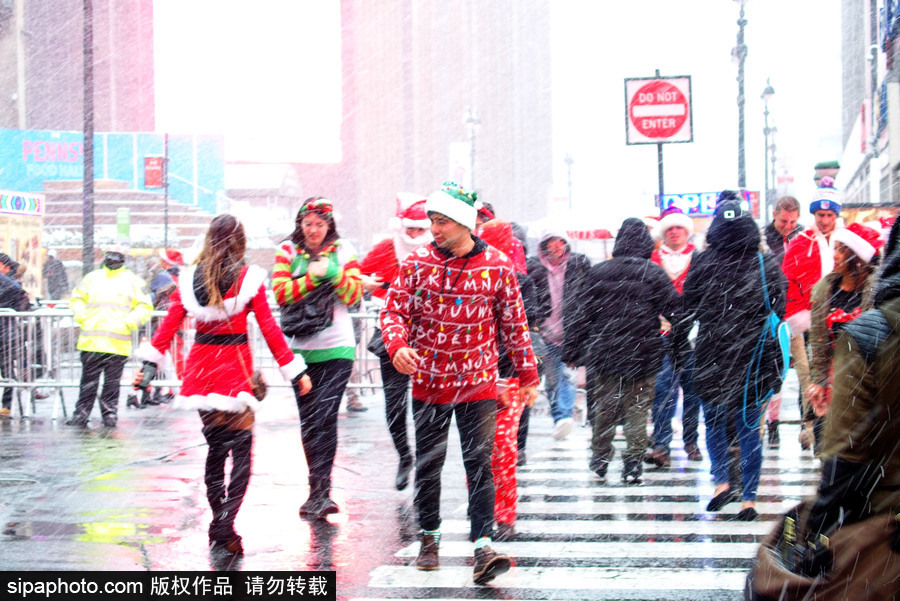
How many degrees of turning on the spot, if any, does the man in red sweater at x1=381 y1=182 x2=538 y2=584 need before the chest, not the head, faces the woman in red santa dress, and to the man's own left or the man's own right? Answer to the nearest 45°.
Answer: approximately 90° to the man's own right

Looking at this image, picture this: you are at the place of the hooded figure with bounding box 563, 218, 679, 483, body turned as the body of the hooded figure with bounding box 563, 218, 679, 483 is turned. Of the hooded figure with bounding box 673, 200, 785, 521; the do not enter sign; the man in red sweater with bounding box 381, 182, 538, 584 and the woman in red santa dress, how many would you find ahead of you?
1

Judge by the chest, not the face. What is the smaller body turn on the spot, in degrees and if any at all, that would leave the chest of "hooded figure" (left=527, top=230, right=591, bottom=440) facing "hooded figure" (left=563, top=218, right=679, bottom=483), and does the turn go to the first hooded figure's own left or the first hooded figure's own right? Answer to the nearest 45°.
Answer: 0° — they already face them

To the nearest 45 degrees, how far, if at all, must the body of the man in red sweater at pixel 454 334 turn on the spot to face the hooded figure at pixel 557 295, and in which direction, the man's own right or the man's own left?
approximately 180°

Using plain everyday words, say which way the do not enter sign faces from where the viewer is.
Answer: facing the viewer

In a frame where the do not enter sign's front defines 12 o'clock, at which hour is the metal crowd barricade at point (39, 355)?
The metal crowd barricade is roughly at 2 o'clock from the do not enter sign.

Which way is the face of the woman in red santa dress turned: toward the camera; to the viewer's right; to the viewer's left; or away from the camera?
away from the camera

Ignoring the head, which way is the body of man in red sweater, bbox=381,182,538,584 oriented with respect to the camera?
toward the camera

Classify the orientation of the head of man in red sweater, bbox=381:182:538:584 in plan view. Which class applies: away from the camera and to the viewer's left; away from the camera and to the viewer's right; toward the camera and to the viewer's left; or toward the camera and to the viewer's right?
toward the camera and to the viewer's left

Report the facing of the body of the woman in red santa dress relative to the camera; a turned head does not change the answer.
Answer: away from the camera

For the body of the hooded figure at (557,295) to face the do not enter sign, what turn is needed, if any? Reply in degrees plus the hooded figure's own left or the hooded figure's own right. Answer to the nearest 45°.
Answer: approximately 180°

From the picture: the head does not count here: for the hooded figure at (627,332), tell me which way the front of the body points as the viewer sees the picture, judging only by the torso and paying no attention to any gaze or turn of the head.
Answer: away from the camera

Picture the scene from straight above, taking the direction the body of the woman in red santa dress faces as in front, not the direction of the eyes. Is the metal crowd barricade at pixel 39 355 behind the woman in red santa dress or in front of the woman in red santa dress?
in front

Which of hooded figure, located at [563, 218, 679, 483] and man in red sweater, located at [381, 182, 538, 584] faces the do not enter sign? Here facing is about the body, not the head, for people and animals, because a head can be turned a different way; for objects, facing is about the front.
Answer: the hooded figure
